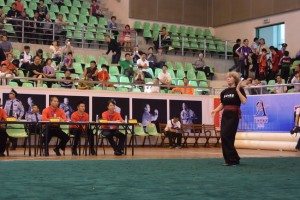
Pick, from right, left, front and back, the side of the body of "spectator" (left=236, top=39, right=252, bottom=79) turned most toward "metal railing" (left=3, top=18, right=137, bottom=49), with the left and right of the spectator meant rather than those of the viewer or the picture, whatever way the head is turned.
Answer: right

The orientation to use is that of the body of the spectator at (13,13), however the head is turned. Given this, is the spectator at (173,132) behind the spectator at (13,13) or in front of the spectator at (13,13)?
in front

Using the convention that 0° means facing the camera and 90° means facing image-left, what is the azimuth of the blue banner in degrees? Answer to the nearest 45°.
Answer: approximately 0°

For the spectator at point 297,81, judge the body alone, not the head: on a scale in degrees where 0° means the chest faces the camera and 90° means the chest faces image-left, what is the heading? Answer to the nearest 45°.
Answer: approximately 45°

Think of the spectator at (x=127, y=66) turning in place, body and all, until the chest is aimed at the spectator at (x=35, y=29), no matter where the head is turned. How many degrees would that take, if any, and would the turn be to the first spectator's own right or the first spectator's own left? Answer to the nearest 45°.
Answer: approximately 135° to the first spectator's own right

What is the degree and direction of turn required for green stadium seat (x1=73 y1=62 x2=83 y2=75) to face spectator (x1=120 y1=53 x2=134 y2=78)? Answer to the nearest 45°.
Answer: approximately 45° to its left

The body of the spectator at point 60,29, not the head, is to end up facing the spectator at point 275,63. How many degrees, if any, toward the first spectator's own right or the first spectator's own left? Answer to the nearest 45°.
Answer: approximately 45° to the first spectator's own left

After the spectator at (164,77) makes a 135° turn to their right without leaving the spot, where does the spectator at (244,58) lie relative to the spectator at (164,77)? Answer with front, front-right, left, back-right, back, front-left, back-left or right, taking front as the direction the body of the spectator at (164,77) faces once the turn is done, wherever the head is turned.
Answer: right

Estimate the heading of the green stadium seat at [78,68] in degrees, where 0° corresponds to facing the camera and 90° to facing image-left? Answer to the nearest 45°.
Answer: approximately 315°

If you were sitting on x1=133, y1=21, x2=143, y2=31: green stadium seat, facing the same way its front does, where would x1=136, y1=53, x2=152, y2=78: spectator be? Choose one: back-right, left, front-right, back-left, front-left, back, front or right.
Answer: front-right
